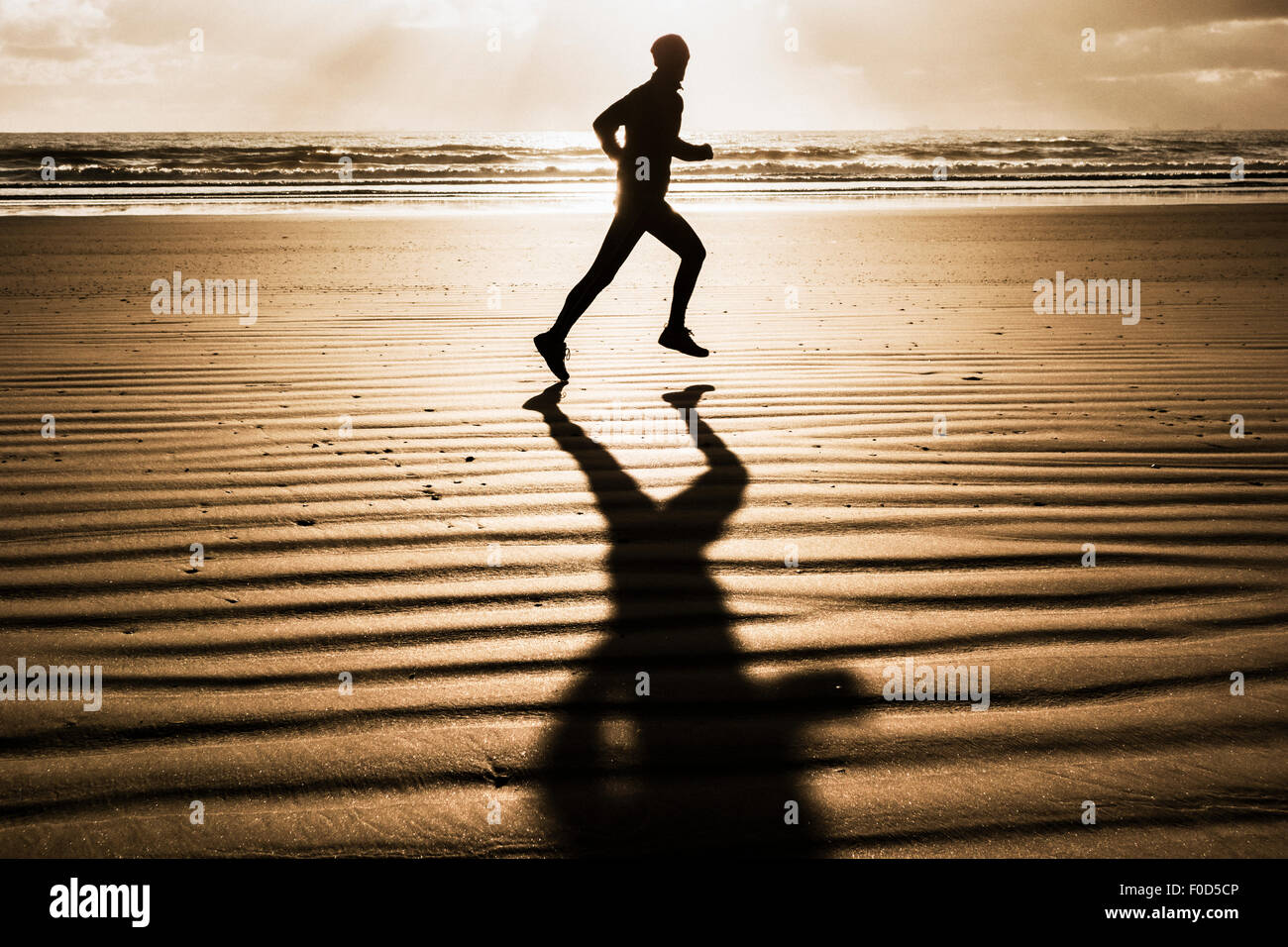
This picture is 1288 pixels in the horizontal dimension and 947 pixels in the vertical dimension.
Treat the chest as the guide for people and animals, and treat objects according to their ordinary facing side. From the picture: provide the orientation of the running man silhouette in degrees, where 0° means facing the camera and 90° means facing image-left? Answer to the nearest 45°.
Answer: approximately 270°
